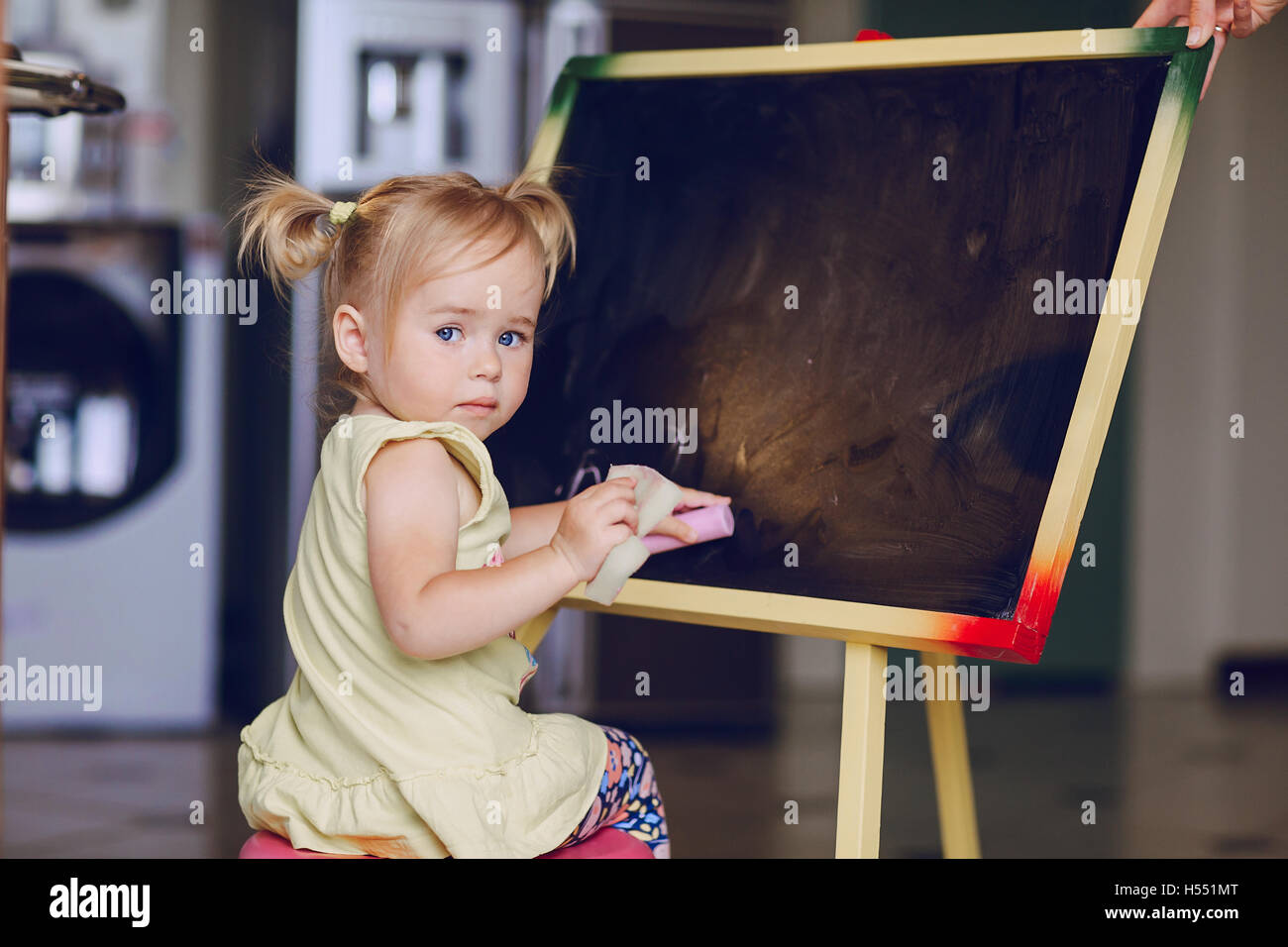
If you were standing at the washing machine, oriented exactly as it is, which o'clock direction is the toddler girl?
The toddler girl is roughly at 12 o'clock from the washing machine.

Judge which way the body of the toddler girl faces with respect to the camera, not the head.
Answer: to the viewer's right

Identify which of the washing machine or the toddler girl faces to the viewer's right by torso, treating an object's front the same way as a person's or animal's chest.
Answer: the toddler girl

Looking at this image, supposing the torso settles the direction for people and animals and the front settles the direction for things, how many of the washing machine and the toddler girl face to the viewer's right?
1

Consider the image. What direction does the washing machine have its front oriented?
toward the camera

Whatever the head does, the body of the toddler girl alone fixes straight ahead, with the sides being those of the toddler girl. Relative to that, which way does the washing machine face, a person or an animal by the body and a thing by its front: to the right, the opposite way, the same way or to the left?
to the right

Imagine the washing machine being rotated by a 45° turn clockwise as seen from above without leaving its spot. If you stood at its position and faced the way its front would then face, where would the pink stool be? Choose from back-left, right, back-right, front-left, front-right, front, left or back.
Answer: front-left
